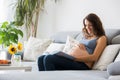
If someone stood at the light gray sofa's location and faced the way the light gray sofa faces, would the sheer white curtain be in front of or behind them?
behind

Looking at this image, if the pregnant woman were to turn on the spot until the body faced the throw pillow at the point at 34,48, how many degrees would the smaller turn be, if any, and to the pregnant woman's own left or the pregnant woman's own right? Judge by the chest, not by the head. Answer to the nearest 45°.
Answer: approximately 45° to the pregnant woman's own right

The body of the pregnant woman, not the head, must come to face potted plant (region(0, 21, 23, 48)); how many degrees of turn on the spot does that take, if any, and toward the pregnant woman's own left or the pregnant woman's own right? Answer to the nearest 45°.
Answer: approximately 45° to the pregnant woman's own right

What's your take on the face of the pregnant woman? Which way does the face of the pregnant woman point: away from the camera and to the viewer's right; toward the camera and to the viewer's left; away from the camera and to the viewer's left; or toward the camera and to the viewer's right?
toward the camera and to the viewer's left

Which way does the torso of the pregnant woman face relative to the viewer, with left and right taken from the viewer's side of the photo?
facing to the left of the viewer

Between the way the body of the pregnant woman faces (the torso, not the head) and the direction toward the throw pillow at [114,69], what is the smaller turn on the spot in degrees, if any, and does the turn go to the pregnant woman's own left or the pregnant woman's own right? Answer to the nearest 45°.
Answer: approximately 90° to the pregnant woman's own left

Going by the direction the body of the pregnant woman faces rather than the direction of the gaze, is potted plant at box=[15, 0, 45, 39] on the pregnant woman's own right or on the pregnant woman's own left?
on the pregnant woman's own right

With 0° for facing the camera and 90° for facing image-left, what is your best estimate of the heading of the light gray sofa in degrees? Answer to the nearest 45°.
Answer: approximately 0°
